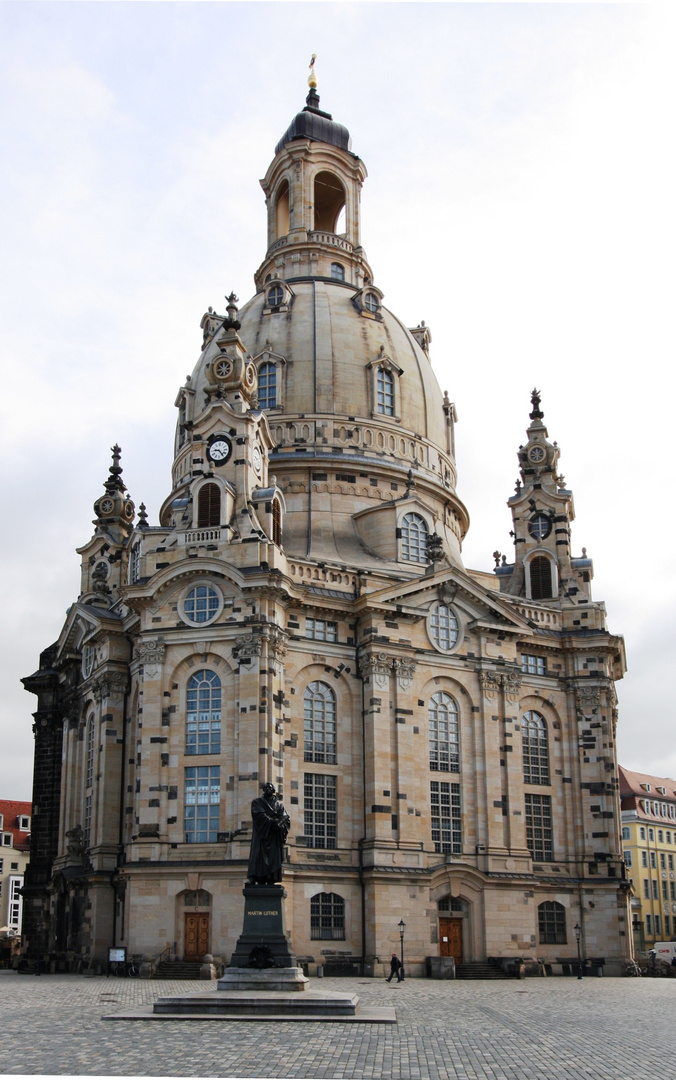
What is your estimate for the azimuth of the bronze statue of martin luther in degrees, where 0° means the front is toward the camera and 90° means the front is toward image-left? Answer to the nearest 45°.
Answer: approximately 0°
